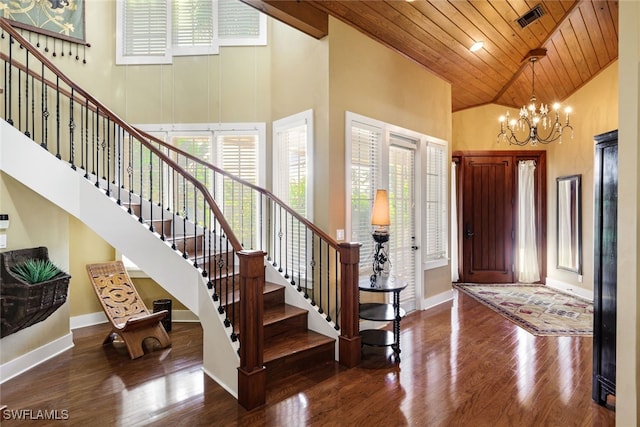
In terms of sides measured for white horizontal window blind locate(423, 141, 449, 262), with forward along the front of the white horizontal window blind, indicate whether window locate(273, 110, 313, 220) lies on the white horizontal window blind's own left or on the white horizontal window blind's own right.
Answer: on the white horizontal window blind's own right

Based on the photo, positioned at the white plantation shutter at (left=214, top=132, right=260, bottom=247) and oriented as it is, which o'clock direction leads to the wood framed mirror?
The wood framed mirror is roughly at 9 o'clock from the white plantation shutter.

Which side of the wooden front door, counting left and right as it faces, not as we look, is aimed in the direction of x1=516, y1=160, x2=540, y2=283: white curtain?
left

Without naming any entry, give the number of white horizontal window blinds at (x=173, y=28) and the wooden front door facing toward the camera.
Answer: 2

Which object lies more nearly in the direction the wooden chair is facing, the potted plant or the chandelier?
the chandelier

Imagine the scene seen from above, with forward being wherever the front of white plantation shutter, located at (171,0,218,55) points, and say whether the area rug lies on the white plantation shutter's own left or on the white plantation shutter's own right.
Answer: on the white plantation shutter's own left

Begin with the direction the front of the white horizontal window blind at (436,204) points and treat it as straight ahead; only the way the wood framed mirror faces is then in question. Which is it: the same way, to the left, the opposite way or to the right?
to the right

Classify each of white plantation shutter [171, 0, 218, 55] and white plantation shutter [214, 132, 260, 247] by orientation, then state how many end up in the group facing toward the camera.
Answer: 2

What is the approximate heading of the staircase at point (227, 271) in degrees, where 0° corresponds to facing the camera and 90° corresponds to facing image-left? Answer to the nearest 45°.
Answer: approximately 315°
